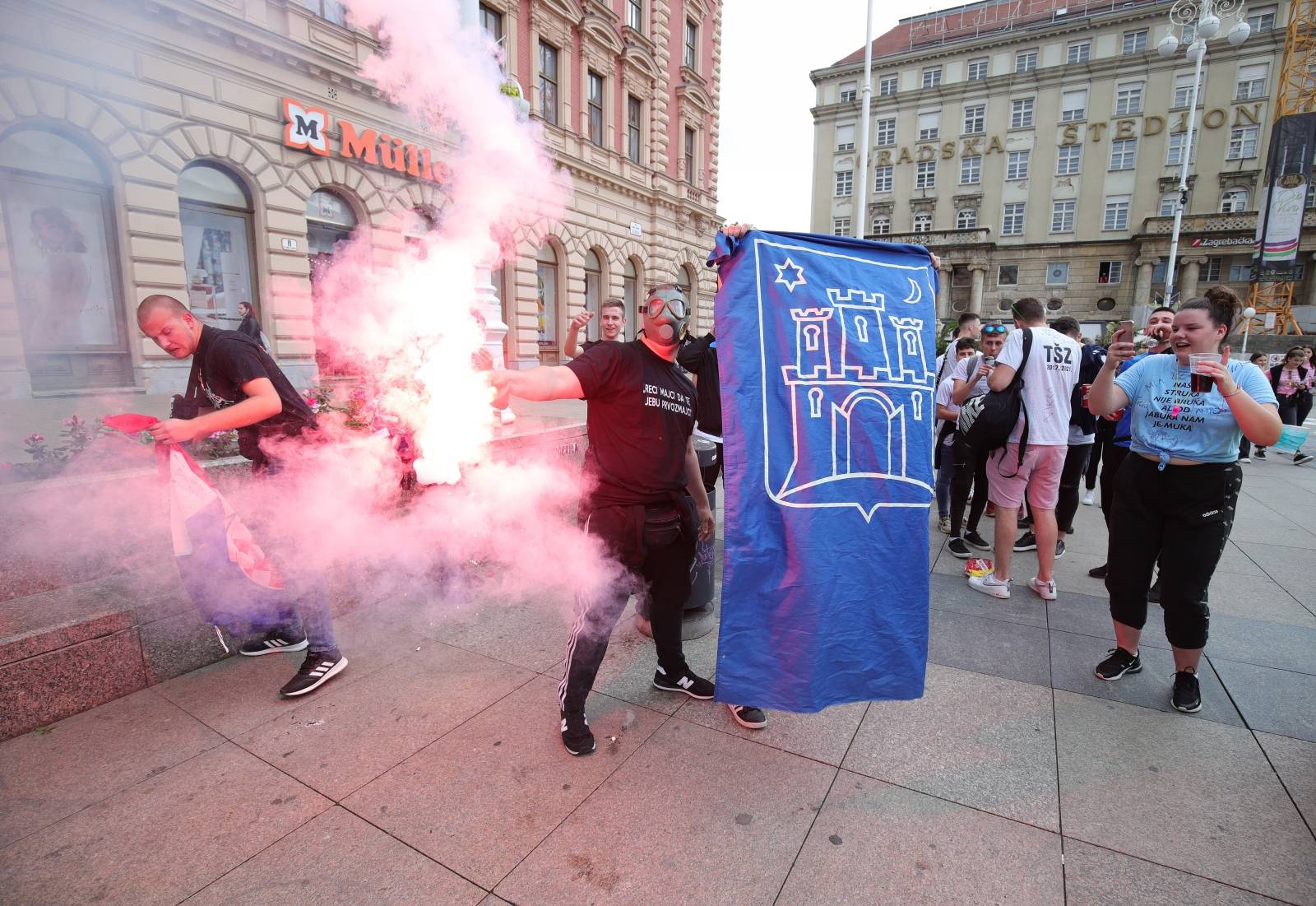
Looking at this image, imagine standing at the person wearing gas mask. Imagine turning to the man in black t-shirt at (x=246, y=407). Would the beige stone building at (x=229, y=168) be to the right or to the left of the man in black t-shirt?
right

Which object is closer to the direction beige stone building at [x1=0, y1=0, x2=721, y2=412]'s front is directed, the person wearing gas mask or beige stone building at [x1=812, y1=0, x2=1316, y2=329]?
the person wearing gas mask

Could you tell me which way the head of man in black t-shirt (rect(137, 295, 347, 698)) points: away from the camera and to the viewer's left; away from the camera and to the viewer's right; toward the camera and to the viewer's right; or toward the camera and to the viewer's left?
toward the camera and to the viewer's left

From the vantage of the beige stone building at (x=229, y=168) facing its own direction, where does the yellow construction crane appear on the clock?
The yellow construction crane is roughly at 10 o'clock from the beige stone building.

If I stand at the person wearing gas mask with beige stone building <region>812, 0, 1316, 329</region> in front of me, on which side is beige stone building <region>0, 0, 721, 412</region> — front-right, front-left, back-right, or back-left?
front-left

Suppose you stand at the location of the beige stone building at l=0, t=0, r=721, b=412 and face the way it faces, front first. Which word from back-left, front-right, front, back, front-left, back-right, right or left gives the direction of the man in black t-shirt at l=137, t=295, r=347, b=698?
front-right

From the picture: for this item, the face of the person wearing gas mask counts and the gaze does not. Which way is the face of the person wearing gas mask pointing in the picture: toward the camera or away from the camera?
toward the camera

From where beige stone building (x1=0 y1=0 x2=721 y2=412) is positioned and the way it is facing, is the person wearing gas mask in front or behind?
in front
